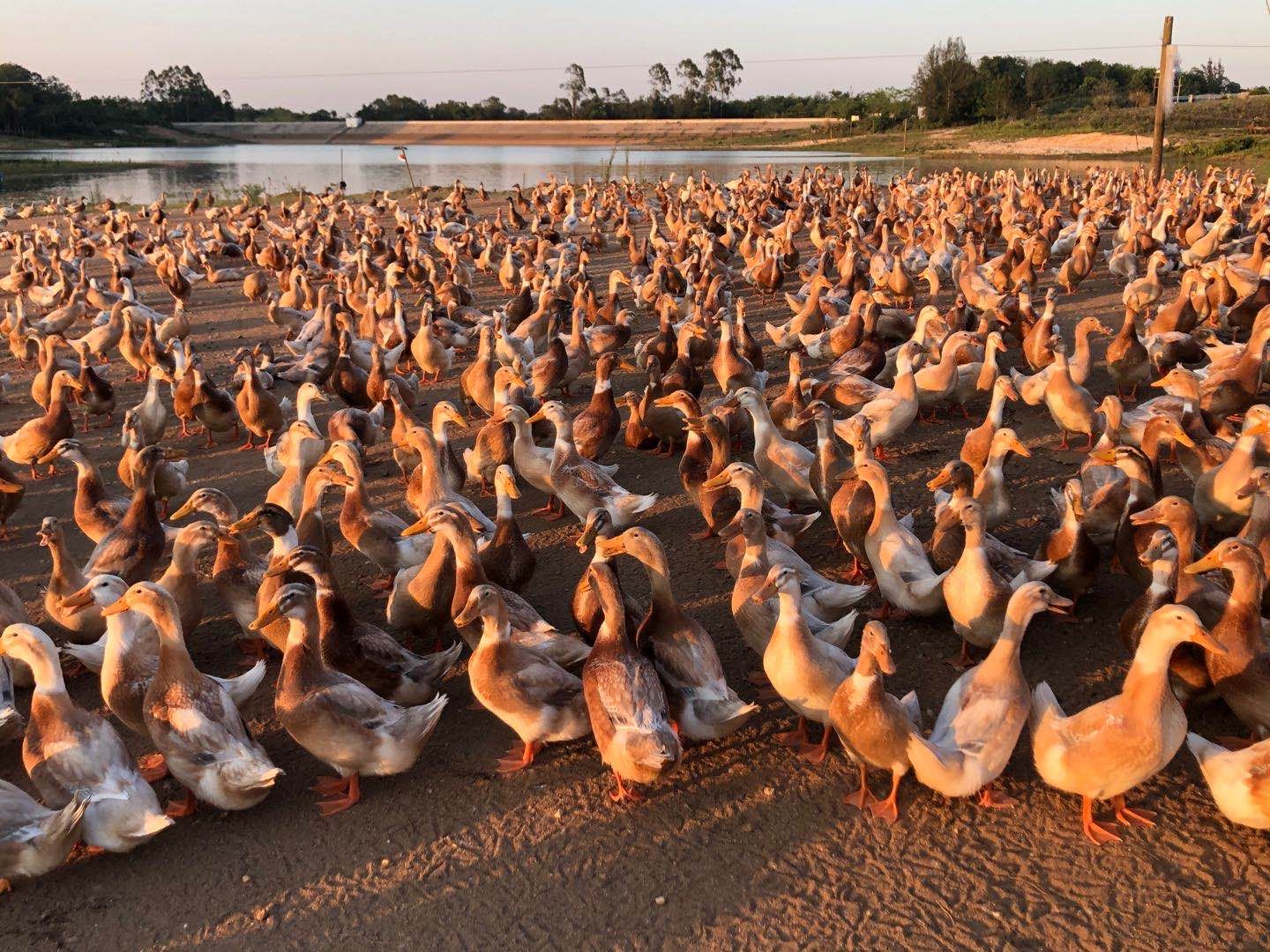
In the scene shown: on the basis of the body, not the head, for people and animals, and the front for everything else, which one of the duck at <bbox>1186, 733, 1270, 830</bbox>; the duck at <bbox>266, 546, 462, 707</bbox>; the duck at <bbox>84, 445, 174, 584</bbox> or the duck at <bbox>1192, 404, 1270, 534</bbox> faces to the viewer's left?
the duck at <bbox>266, 546, 462, 707</bbox>

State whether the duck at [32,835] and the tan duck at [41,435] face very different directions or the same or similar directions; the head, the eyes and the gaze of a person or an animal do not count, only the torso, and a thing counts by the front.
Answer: very different directions

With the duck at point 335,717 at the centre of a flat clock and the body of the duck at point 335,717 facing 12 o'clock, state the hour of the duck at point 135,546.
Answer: the duck at point 135,546 is roughly at 2 o'clock from the duck at point 335,717.

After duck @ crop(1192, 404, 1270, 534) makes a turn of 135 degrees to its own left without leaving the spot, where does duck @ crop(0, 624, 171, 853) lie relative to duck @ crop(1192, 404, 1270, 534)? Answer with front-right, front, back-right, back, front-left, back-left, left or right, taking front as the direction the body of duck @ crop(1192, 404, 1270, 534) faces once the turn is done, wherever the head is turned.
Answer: back-left

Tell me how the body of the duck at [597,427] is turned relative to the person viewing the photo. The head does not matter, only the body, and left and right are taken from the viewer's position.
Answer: facing away from the viewer and to the right of the viewer

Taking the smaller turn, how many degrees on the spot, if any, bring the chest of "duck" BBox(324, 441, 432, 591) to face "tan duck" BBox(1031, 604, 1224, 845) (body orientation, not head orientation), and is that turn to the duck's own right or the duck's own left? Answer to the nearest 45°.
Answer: approximately 135° to the duck's own left

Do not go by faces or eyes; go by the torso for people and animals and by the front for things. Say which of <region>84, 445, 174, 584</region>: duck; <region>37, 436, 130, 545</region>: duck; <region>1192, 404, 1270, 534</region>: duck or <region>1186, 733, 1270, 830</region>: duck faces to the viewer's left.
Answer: <region>37, 436, 130, 545</region>: duck

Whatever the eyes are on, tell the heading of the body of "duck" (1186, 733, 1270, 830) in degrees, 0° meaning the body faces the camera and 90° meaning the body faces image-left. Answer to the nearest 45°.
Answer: approximately 270°

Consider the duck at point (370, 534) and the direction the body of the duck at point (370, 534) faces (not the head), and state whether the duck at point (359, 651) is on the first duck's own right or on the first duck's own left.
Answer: on the first duck's own left

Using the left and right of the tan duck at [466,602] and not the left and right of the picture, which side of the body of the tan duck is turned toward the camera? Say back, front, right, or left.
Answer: left

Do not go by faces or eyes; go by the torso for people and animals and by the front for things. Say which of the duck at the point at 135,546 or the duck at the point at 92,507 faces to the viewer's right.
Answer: the duck at the point at 135,546

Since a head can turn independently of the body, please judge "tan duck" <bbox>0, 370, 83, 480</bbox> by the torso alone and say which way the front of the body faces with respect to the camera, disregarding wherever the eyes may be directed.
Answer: to the viewer's right

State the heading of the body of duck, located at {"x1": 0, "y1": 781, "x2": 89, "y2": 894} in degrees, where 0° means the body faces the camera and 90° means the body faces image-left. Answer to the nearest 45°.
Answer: approximately 90°
